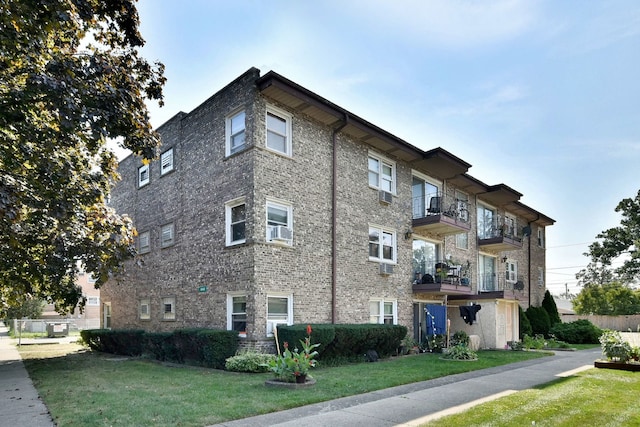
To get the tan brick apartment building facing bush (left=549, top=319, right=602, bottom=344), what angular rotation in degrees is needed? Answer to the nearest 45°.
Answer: approximately 90° to its left

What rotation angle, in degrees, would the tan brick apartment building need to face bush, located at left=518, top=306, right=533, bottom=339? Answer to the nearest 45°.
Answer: approximately 90° to its left

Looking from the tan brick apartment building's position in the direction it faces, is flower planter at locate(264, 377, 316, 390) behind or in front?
in front

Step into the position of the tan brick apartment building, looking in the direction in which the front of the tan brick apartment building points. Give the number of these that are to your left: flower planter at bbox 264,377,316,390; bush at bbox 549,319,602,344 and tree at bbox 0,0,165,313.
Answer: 1

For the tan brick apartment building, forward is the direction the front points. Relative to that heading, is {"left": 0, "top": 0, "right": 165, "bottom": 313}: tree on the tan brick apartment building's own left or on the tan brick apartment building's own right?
on the tan brick apartment building's own right

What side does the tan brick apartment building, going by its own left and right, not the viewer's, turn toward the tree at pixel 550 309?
left

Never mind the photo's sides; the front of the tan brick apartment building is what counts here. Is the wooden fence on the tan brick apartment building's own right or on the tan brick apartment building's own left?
on the tan brick apartment building's own left

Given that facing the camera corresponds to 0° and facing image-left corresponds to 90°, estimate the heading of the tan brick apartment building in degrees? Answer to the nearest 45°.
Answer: approximately 315°

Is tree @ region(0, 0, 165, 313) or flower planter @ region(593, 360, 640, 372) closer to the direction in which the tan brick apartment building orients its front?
the flower planter
